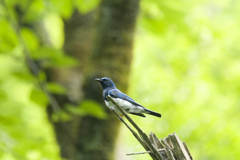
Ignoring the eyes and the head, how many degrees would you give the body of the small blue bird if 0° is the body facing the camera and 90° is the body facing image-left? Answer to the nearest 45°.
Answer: approximately 90°

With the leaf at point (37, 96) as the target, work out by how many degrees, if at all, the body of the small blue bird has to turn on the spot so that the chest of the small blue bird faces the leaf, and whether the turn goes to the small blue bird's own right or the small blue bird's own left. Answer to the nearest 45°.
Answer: approximately 45° to the small blue bird's own right
